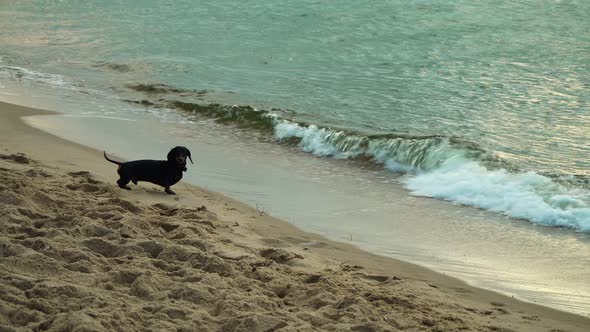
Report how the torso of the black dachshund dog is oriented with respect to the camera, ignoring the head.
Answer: to the viewer's right
